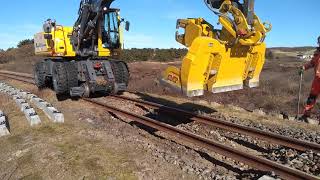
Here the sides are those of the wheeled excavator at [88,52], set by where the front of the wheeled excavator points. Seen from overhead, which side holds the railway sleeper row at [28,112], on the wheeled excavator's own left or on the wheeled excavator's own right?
on the wheeled excavator's own right

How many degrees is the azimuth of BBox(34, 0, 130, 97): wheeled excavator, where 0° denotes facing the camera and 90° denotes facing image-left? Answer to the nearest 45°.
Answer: approximately 315°
